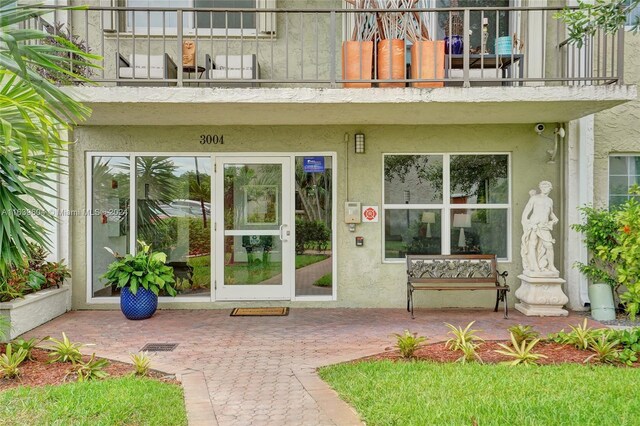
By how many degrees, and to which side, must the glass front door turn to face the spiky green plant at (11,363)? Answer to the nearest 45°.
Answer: approximately 45° to its right

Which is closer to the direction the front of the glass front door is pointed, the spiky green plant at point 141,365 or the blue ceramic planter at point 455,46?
the spiky green plant

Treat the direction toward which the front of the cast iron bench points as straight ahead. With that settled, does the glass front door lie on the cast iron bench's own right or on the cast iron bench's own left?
on the cast iron bench's own right

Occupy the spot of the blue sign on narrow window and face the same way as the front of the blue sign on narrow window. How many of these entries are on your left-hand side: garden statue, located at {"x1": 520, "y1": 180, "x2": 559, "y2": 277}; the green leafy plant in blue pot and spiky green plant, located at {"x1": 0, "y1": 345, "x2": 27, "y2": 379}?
1
